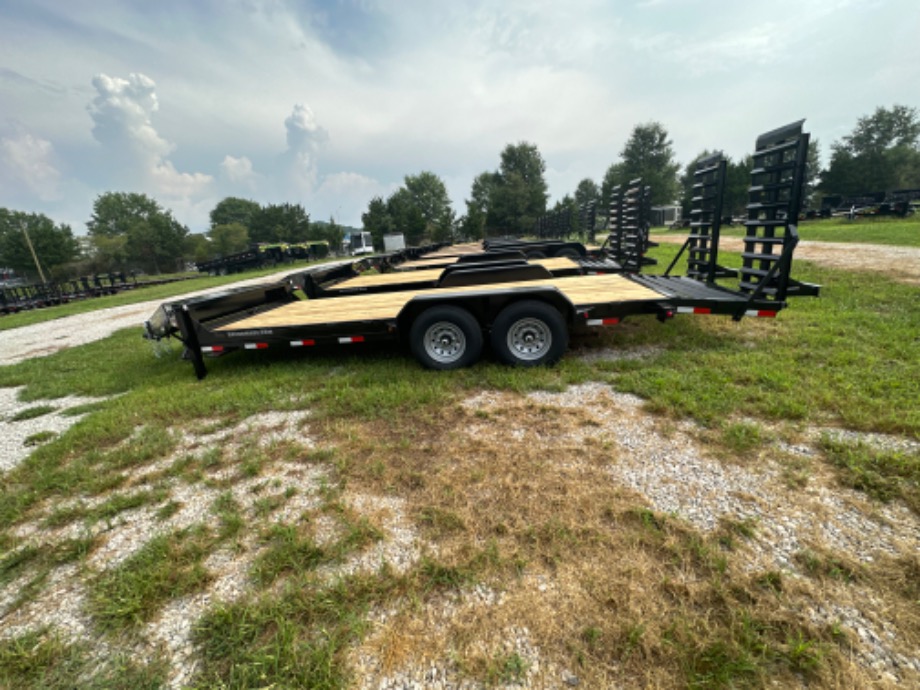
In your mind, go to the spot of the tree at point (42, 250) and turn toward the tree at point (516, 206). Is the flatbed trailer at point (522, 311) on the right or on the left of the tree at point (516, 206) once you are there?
right

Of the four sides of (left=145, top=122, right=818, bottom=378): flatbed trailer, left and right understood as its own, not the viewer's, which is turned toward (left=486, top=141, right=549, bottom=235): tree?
right

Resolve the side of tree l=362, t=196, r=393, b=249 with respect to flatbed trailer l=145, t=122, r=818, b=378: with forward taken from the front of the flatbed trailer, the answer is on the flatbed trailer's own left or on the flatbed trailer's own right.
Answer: on the flatbed trailer's own right

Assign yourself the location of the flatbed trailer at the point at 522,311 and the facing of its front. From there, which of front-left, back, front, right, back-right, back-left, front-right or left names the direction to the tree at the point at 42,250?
front-right

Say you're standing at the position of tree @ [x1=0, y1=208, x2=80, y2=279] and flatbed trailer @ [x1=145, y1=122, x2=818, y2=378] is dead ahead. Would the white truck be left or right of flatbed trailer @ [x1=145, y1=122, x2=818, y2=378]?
left

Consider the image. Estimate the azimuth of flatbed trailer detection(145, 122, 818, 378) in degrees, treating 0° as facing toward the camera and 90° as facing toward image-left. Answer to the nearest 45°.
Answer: approximately 90°

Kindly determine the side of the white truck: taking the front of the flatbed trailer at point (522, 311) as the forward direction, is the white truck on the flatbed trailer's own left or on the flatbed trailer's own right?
on the flatbed trailer's own right
